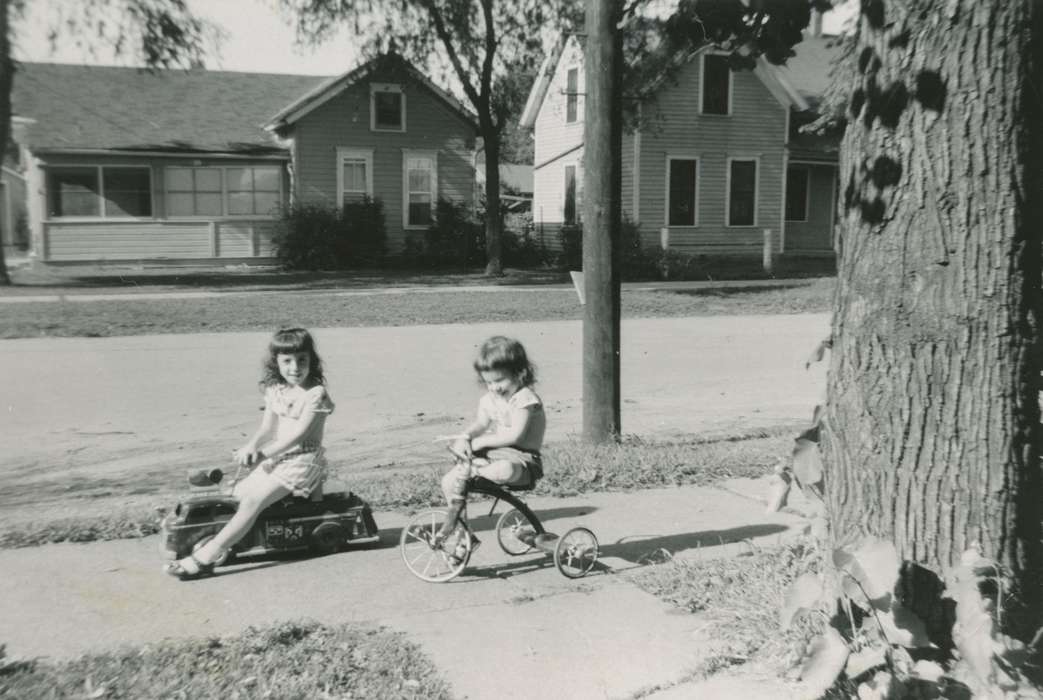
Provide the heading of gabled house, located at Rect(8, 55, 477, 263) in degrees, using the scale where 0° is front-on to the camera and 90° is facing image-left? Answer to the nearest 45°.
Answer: approximately 0°

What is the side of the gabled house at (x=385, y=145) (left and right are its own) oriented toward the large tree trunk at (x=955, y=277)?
front

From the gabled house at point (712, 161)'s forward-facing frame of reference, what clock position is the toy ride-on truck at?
The toy ride-on truck is roughly at 12 o'clock from the gabled house.

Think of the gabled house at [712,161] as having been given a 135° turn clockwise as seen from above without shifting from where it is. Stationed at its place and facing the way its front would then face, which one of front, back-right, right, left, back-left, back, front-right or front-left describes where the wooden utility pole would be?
back-left

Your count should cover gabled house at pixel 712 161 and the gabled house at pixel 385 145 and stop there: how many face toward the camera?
2

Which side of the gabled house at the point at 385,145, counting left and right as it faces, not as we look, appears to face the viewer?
front

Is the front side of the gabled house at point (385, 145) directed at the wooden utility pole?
yes

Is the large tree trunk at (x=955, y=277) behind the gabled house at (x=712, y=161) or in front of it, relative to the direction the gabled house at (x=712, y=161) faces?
in front

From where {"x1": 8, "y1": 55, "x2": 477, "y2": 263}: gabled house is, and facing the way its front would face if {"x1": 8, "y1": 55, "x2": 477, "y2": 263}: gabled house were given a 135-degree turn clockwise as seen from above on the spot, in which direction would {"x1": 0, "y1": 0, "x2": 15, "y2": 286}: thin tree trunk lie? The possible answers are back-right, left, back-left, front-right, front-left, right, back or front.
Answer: left

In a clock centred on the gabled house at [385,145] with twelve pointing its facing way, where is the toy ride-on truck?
The toy ride-on truck is roughly at 12 o'clock from the gabled house.

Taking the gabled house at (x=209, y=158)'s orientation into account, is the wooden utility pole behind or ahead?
ahead

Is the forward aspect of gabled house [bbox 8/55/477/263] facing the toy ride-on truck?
yes

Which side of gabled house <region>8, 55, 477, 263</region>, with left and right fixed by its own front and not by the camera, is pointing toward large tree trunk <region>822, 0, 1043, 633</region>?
front

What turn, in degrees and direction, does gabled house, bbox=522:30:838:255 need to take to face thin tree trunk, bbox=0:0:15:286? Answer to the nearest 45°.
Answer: approximately 45° to its right

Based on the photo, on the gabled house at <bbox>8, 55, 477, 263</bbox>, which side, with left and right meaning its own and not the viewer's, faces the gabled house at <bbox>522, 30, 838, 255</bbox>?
left
